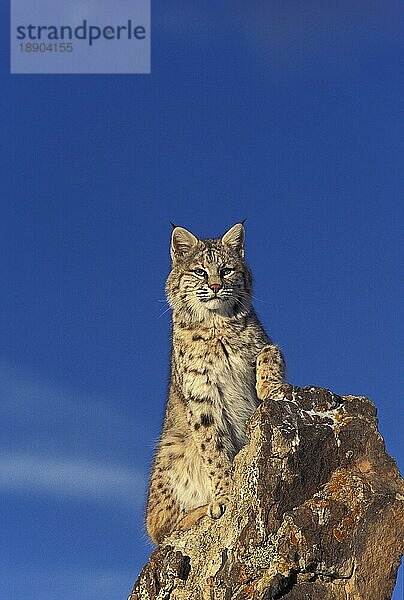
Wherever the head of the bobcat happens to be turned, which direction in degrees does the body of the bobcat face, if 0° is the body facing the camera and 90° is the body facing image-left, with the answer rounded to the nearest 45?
approximately 315°
